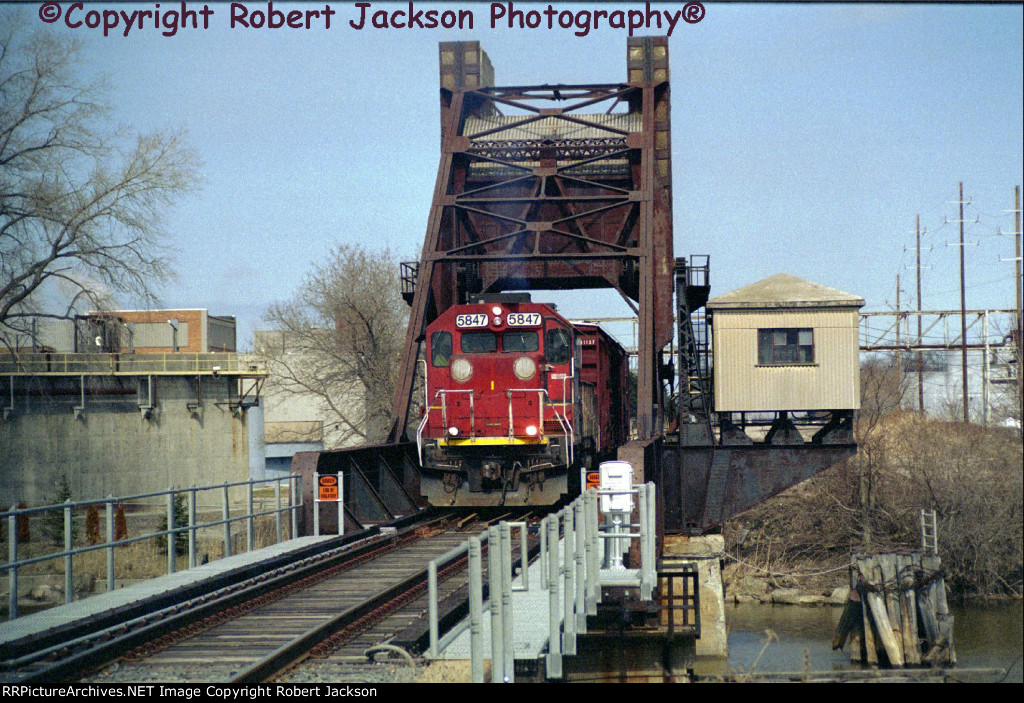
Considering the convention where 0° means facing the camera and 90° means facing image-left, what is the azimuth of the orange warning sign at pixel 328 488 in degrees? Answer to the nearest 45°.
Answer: approximately 0°

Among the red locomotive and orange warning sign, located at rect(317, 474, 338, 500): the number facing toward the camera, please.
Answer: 2

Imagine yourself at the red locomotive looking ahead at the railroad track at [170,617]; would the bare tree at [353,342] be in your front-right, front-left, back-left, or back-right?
back-right

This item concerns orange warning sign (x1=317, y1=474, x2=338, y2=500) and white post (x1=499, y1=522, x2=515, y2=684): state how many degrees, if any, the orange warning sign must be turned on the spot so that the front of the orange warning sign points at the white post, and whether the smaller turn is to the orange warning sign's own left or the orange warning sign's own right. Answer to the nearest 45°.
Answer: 0° — it already faces it

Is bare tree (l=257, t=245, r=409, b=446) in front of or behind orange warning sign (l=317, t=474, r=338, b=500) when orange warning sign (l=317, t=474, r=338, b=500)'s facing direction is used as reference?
behind

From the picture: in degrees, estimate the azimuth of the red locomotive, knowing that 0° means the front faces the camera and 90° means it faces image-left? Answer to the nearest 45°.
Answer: approximately 0°

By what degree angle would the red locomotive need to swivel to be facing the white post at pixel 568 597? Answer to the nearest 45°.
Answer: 0° — it already faces it

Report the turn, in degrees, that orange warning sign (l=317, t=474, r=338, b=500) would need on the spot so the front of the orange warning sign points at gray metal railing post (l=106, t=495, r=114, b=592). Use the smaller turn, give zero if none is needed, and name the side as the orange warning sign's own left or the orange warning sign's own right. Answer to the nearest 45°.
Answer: approximately 45° to the orange warning sign's own right

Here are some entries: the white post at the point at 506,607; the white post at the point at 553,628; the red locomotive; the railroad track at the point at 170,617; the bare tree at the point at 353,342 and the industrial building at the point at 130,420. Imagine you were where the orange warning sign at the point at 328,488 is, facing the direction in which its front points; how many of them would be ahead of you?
3
